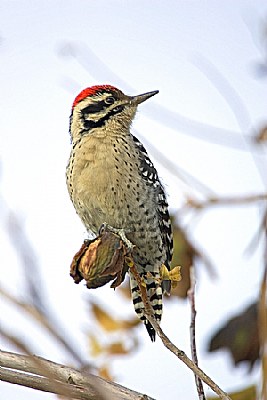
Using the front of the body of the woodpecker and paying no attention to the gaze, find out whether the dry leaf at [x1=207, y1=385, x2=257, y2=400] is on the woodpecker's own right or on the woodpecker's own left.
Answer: on the woodpecker's own left

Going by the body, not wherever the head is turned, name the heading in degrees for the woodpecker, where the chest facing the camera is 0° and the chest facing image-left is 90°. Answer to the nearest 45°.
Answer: approximately 45°
